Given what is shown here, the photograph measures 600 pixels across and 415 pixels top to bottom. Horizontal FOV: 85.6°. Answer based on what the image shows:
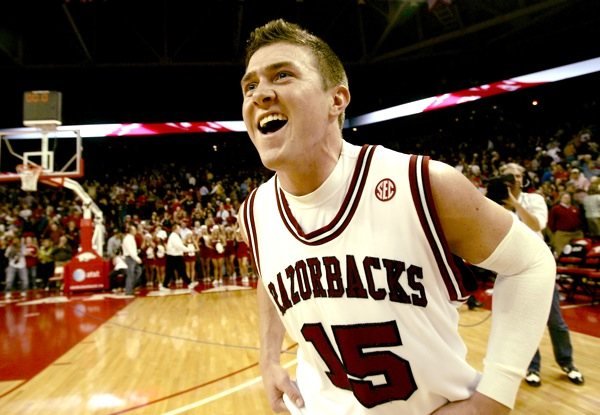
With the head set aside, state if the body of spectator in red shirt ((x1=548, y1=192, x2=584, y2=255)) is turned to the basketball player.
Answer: yes

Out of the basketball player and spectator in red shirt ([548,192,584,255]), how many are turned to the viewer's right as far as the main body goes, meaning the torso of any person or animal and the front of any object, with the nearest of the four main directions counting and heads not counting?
0

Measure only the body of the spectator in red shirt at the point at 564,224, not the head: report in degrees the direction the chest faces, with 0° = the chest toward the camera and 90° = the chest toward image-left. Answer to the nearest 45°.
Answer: approximately 0°

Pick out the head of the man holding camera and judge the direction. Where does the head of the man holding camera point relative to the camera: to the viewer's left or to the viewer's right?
to the viewer's left

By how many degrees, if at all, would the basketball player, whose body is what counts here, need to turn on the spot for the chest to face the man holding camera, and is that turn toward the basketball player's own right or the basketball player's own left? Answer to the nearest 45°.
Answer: approximately 180°

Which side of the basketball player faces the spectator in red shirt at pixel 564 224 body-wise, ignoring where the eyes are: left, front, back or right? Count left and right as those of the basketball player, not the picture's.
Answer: back

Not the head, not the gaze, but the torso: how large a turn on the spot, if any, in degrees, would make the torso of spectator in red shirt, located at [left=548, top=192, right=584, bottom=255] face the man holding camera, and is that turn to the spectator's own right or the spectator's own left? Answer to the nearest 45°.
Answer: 0° — they already face them

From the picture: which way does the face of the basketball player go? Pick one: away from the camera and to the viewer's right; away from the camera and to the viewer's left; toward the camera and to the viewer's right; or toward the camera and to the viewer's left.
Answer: toward the camera and to the viewer's left
